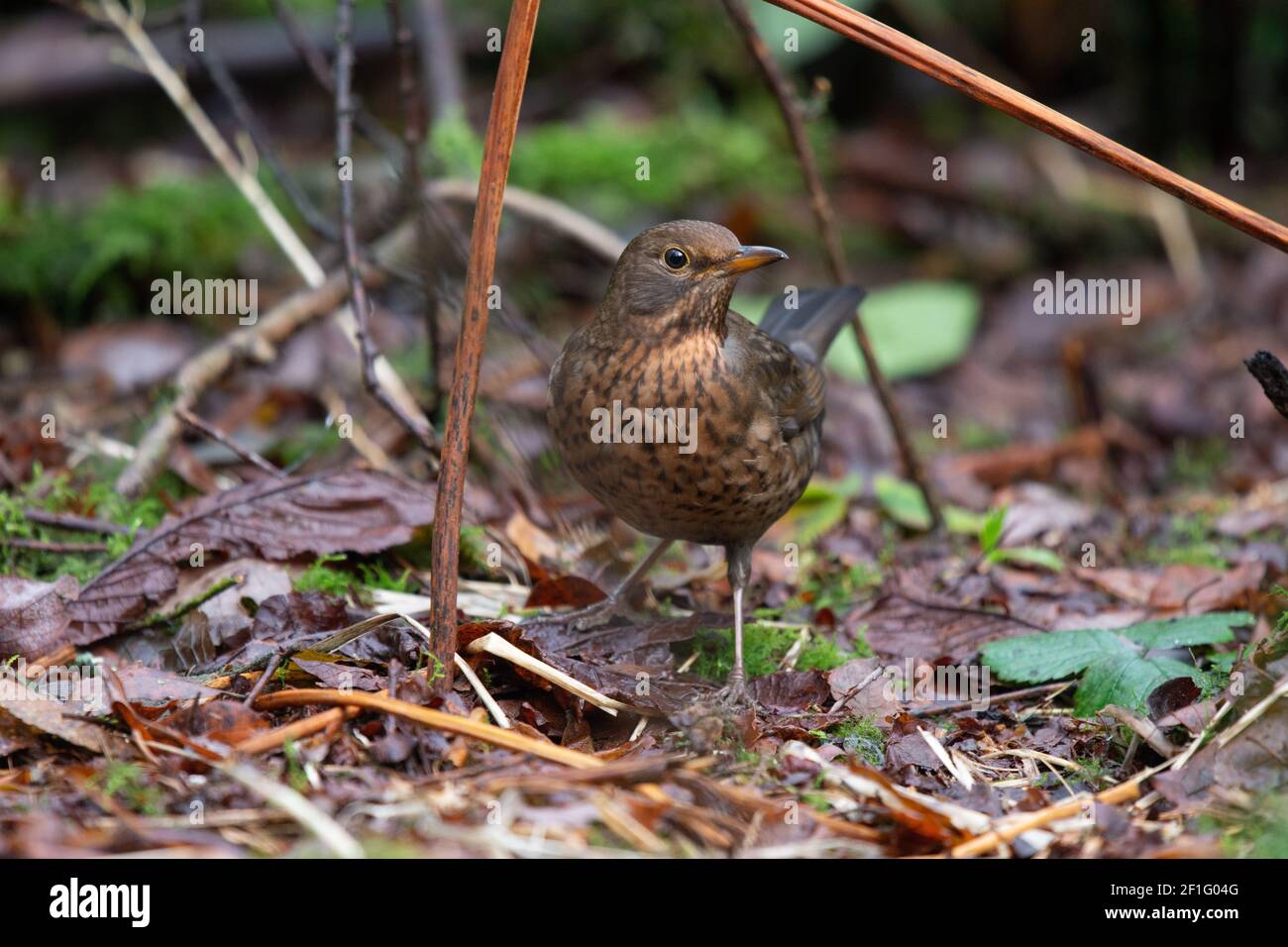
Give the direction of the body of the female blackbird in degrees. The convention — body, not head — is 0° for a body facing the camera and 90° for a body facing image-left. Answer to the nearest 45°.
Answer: approximately 45°

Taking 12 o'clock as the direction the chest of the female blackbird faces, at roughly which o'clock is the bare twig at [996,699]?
The bare twig is roughly at 8 o'clock from the female blackbird.

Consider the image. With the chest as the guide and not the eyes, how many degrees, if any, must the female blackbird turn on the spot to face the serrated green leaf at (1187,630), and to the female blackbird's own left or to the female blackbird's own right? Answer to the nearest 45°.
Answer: approximately 135° to the female blackbird's own left

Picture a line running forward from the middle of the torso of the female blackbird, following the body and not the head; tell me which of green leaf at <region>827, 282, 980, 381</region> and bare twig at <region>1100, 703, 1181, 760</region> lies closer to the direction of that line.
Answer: the bare twig

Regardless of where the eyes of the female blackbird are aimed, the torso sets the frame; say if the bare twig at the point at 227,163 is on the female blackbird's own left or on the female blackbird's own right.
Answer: on the female blackbird's own right

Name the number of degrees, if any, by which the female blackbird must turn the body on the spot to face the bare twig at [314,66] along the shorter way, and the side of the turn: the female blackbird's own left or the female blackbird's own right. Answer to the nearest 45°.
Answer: approximately 90° to the female blackbird's own right

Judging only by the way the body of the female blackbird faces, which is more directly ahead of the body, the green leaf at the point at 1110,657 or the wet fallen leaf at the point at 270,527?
the wet fallen leaf

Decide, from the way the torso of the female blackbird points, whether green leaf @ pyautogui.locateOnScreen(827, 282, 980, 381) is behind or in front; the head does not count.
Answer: behind

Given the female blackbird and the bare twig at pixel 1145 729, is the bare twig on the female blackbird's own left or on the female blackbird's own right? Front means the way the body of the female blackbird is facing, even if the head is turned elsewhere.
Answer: on the female blackbird's own left

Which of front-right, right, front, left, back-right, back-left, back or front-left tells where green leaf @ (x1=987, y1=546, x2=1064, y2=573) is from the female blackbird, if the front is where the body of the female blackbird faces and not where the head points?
back
